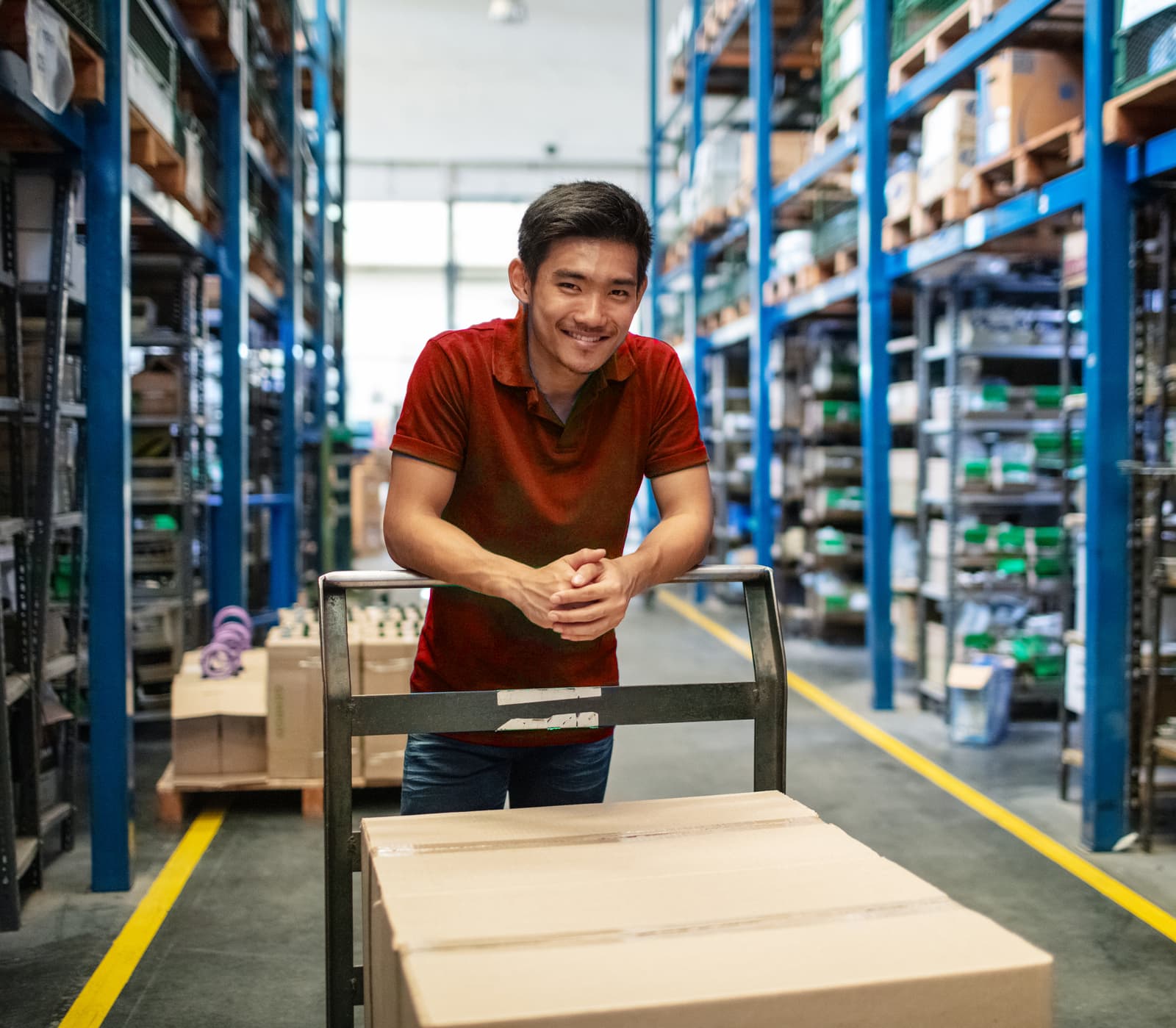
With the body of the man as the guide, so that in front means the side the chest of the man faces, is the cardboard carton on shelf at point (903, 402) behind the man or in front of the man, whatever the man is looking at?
behind

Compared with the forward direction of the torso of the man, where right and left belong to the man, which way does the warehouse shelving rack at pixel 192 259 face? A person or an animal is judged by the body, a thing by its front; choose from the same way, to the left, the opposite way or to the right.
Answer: to the left

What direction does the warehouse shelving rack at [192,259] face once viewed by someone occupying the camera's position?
facing to the right of the viewer

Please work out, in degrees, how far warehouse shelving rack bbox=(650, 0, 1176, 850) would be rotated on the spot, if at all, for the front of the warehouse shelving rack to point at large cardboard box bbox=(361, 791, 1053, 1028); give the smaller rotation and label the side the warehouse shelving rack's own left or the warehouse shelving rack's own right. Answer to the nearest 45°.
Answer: approximately 90° to the warehouse shelving rack's own left

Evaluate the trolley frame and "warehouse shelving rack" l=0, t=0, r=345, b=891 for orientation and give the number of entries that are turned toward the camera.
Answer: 1

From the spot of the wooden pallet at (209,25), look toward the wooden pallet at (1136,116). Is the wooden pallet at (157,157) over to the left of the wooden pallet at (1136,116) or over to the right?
right

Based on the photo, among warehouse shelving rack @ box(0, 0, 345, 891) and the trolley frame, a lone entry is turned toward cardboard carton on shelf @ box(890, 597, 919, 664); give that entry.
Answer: the warehouse shelving rack

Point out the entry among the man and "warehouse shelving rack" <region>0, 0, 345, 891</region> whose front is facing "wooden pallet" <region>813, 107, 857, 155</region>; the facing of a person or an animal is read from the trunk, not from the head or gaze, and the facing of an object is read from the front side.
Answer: the warehouse shelving rack

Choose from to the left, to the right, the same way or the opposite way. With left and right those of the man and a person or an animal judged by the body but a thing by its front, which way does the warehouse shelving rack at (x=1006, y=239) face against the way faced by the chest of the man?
to the right

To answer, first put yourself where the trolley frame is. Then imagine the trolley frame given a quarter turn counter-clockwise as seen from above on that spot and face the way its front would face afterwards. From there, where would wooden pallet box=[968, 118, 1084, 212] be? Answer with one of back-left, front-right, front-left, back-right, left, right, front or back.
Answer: front-left

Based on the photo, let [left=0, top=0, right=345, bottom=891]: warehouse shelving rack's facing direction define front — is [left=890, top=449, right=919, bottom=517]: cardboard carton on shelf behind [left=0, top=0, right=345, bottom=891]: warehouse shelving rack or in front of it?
in front

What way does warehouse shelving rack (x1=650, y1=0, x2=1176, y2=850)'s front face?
to the viewer's left
